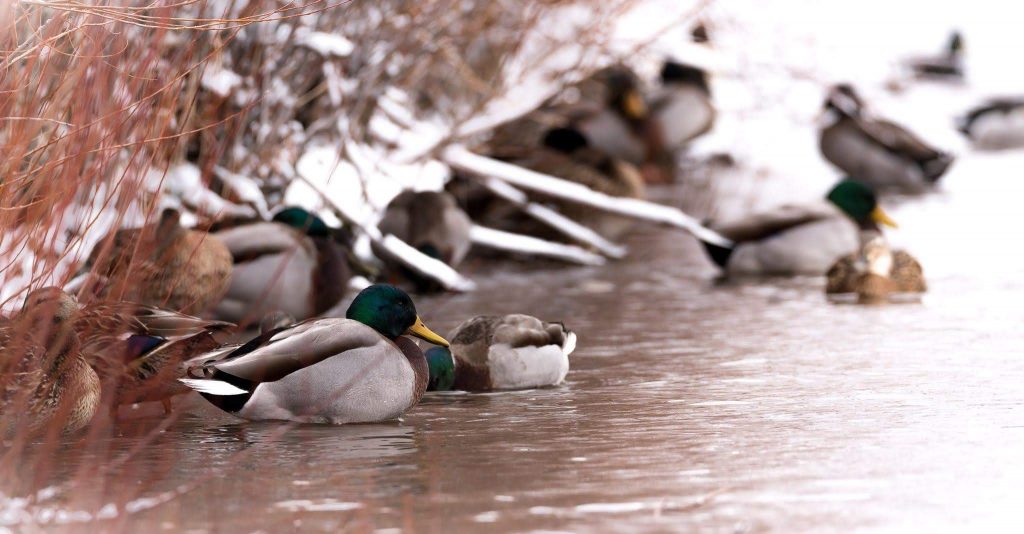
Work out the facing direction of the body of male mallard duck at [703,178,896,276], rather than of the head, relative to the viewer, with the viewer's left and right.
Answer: facing to the right of the viewer

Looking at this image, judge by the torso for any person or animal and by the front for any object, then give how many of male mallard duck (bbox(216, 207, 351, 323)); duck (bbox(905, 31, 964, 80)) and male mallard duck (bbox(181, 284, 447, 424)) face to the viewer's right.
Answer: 3

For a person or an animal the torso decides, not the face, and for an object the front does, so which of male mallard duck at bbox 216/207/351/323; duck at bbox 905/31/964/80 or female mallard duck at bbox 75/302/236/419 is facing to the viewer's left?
the female mallard duck

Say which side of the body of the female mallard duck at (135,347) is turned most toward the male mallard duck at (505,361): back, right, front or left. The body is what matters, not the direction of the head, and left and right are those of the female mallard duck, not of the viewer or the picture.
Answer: back

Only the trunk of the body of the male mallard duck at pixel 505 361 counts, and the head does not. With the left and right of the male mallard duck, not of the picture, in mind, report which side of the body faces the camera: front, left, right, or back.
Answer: left

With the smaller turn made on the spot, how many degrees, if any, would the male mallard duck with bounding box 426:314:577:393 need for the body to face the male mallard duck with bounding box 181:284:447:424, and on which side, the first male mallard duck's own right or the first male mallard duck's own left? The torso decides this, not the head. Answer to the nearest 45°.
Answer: approximately 45° to the first male mallard duck's own left

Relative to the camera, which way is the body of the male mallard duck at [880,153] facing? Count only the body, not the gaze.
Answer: to the viewer's left

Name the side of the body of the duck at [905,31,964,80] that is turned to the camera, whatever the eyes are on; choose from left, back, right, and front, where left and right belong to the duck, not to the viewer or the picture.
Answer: right

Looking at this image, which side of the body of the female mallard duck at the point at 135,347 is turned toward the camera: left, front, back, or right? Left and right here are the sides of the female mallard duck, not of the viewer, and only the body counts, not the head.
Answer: left

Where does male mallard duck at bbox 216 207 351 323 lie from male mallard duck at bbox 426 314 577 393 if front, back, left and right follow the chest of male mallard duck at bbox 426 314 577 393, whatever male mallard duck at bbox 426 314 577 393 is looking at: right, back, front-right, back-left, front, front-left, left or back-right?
front-right
